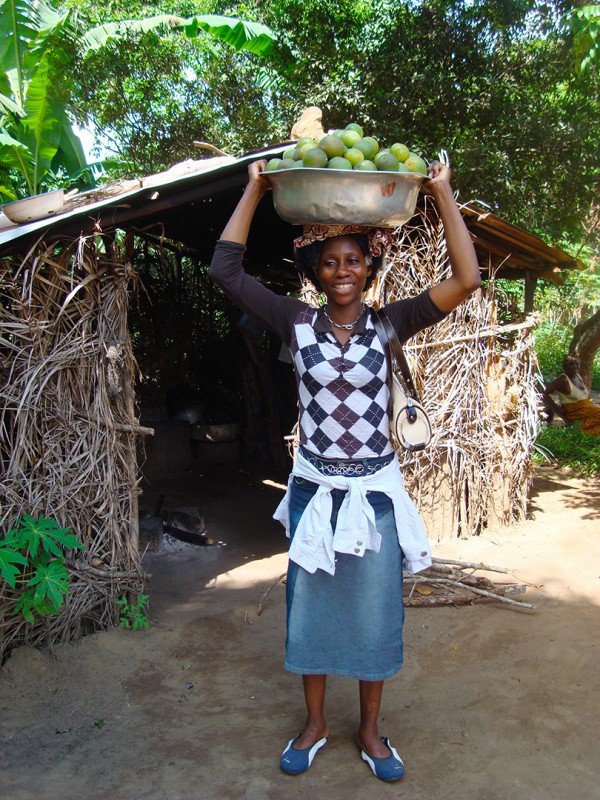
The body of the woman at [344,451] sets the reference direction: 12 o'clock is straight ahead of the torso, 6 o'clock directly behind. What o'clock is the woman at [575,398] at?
the woman at [575,398] is roughly at 7 o'clock from the woman at [344,451].

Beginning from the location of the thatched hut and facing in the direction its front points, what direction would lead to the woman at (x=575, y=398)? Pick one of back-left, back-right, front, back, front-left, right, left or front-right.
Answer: left

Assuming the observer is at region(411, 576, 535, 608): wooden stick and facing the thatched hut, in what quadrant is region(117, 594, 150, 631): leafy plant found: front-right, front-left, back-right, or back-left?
front-left

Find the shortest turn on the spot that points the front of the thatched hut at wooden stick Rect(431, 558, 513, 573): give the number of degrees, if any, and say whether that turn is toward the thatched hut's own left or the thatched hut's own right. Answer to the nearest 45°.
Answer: approximately 45° to the thatched hut's own left

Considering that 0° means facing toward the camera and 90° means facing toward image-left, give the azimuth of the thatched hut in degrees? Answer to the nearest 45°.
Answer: approximately 315°

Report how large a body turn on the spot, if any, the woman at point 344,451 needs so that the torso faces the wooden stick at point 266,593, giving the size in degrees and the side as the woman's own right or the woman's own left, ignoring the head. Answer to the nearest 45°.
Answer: approximately 180°

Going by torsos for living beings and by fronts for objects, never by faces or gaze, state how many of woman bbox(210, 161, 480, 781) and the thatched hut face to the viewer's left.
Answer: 0

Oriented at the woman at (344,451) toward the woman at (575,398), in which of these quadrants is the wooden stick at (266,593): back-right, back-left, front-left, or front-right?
front-left

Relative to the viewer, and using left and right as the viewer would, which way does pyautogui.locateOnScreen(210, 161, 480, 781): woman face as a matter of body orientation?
facing the viewer
